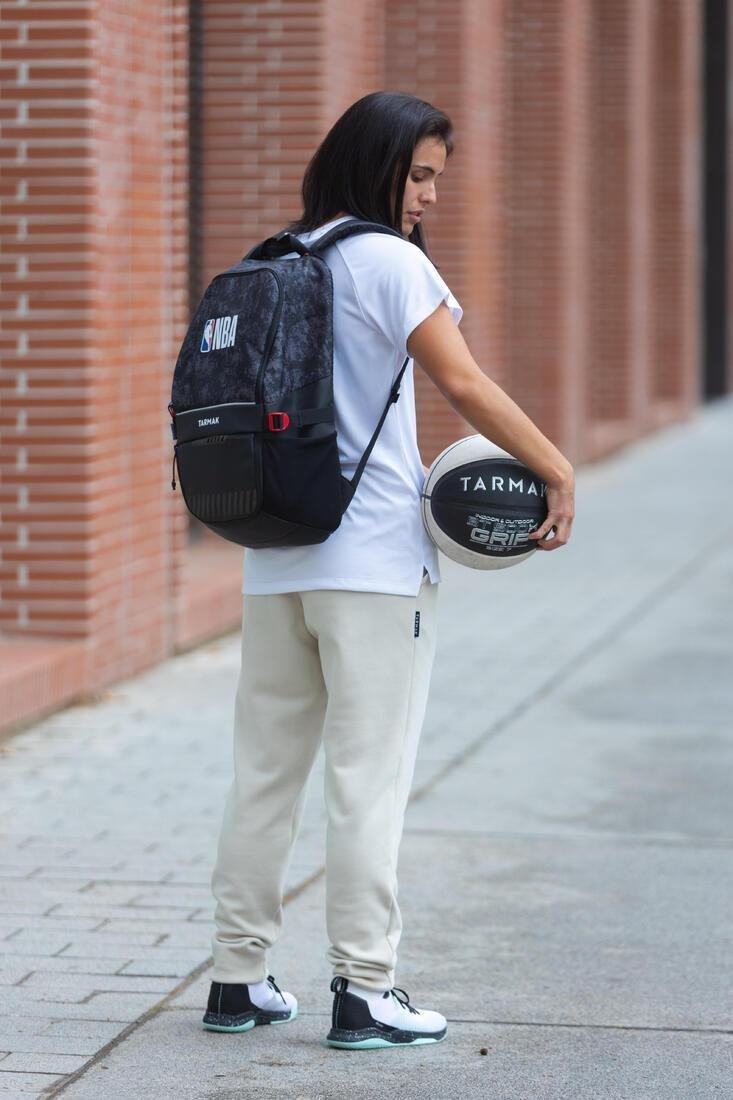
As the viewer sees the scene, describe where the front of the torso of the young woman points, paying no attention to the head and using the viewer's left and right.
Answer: facing away from the viewer and to the right of the viewer

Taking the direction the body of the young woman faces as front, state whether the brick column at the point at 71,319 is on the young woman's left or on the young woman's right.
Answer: on the young woman's left

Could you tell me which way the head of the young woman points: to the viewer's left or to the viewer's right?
to the viewer's right

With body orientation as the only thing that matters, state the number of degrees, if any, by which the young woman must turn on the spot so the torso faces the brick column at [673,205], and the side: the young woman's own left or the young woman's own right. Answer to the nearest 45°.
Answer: approximately 45° to the young woman's own left
